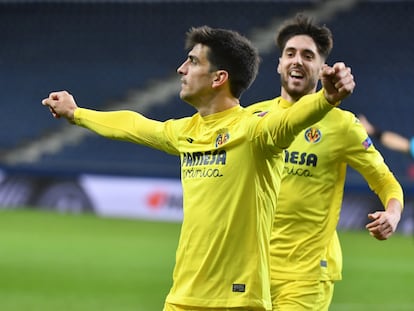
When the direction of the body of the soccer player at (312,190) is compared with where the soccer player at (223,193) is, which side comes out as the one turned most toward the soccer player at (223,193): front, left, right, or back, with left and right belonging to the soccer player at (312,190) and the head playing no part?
front

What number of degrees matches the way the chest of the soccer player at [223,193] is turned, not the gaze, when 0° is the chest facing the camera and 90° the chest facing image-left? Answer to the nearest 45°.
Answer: approximately 45°

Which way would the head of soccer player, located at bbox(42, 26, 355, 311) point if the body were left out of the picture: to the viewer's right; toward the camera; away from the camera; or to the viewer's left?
to the viewer's left

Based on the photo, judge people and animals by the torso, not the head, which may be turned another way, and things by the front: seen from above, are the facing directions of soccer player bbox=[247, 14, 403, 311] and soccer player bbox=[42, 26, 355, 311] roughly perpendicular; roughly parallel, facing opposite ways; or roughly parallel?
roughly parallel

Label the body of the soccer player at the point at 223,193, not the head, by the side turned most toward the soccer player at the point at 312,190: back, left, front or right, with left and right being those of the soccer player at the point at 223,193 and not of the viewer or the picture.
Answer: back

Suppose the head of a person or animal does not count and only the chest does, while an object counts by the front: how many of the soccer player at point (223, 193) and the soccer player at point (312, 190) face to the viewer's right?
0

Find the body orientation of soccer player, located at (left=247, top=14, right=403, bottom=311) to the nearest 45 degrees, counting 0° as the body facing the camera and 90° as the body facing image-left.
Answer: approximately 45°

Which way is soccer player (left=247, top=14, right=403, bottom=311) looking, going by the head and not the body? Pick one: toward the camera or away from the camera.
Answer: toward the camera
